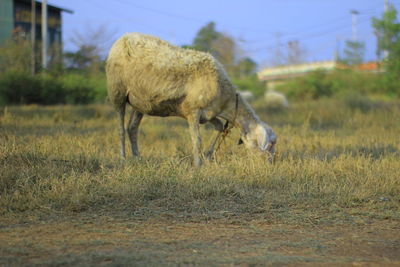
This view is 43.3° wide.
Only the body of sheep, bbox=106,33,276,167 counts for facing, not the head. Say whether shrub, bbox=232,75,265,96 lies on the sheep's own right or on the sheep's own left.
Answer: on the sheep's own left

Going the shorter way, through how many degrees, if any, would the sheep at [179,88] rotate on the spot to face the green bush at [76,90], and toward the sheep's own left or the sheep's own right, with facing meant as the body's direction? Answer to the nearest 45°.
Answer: approximately 90° to the sheep's own left

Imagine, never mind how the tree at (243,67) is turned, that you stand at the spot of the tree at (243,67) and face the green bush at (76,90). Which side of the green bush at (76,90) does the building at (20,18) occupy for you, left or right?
right

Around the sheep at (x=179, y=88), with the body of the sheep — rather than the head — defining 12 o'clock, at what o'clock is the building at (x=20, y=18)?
The building is roughly at 8 o'clock from the sheep.

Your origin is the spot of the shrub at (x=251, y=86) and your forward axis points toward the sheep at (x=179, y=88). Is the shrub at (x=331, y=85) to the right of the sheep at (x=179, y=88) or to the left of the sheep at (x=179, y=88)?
left

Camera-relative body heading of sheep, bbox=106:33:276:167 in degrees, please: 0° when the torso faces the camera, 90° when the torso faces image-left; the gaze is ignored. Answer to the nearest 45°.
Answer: approximately 270°

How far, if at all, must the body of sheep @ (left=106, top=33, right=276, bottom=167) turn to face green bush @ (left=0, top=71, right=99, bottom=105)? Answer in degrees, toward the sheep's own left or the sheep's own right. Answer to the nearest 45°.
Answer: approximately 135° to the sheep's own left

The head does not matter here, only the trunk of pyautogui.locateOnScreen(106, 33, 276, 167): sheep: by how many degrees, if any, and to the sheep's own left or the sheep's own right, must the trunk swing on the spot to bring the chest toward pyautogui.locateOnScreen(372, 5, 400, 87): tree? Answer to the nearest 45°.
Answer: approximately 45° to the sheep's own left
